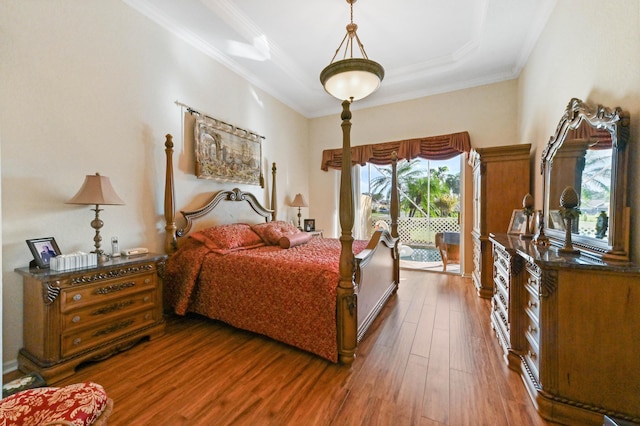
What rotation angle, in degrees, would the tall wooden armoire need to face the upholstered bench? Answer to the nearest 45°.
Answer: approximately 90° to its left

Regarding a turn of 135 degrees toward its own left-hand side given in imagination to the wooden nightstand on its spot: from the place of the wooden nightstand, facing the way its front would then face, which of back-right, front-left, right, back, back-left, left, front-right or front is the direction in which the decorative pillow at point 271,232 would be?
right

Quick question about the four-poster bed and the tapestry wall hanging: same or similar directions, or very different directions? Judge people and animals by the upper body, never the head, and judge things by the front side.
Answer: same or similar directions

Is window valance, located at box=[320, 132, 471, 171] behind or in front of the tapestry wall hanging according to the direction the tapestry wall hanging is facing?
in front

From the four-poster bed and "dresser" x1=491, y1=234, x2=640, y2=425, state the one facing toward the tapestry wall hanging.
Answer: the dresser

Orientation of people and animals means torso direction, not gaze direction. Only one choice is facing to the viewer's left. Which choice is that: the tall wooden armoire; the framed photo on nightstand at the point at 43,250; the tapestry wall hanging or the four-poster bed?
the tall wooden armoire

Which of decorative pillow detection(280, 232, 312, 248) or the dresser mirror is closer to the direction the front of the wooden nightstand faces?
the dresser mirror

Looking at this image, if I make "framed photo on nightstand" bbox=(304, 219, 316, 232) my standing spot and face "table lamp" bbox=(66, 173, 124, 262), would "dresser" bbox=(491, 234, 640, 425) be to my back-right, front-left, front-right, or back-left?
front-left

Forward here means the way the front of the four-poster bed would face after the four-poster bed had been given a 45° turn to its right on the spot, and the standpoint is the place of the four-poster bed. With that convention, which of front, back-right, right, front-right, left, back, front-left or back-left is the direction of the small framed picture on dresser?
left

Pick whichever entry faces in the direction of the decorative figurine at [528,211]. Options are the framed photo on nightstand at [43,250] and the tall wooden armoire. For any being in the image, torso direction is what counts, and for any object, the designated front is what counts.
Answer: the framed photo on nightstand

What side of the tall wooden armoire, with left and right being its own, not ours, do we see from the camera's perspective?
left

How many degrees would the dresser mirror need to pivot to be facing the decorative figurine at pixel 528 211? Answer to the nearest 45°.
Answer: approximately 90° to its right

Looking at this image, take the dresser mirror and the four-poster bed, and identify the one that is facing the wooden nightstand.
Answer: the dresser mirror

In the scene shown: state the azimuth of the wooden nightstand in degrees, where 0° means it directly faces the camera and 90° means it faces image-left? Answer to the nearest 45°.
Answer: approximately 315°

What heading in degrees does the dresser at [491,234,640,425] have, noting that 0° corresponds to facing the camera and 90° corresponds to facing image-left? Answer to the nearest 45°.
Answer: approximately 90°

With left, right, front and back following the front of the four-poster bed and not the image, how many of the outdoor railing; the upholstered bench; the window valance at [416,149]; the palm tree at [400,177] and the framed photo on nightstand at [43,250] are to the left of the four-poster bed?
3

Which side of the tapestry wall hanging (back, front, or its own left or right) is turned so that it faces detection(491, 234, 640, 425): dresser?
front

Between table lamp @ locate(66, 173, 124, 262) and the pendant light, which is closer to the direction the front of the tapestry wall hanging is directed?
the pendant light

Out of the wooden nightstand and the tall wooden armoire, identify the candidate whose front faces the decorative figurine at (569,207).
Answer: the wooden nightstand

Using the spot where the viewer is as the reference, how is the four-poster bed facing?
facing the viewer and to the right of the viewer

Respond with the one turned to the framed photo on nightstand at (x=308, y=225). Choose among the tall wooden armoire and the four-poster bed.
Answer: the tall wooden armoire
